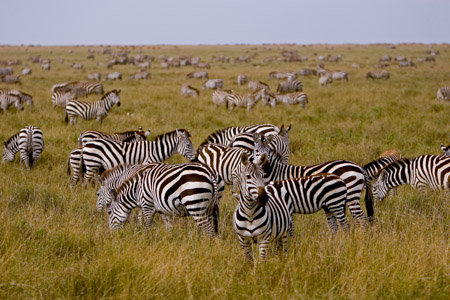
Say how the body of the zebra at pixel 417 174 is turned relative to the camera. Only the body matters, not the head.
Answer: to the viewer's left

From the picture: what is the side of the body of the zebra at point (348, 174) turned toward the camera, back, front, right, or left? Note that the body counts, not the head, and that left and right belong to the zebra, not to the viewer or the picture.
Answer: left
